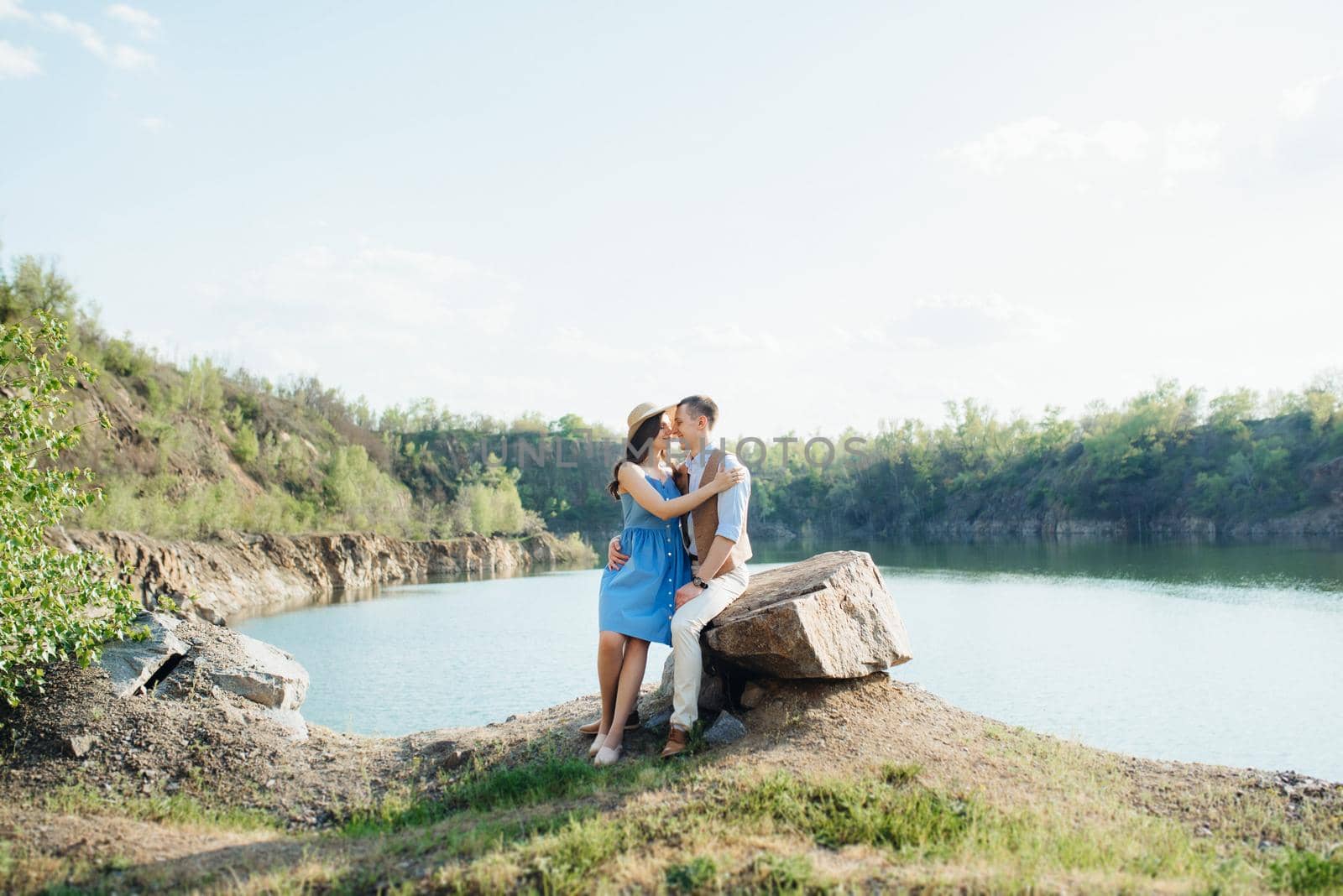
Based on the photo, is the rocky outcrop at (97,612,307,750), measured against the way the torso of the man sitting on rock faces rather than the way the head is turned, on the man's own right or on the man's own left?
on the man's own right

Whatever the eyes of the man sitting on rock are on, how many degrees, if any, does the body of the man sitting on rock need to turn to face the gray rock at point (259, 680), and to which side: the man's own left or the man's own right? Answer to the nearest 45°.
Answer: approximately 90° to the man's own right

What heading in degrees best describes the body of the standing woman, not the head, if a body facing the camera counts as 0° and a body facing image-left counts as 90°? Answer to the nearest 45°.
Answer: approximately 315°

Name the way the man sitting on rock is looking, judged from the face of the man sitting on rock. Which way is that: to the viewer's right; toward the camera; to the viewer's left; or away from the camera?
to the viewer's left

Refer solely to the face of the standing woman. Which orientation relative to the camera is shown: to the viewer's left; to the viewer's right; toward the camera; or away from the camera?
to the viewer's right

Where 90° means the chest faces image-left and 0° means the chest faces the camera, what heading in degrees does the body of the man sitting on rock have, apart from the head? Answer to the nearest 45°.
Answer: approximately 45°

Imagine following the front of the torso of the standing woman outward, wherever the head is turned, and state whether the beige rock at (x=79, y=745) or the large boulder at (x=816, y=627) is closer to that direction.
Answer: the large boulder

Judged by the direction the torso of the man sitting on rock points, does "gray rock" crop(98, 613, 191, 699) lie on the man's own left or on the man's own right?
on the man's own right

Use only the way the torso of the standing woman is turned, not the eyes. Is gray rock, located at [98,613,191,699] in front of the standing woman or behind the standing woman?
behind
